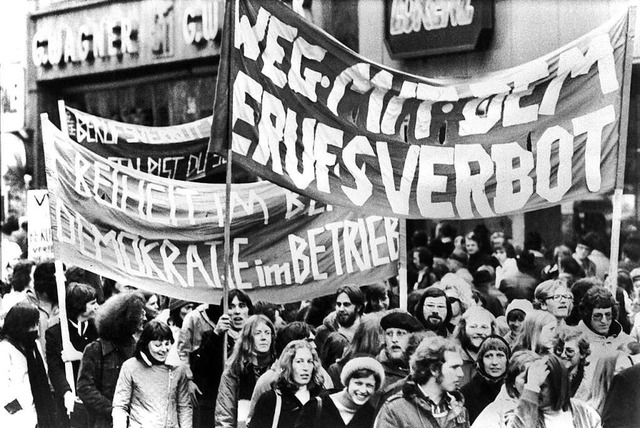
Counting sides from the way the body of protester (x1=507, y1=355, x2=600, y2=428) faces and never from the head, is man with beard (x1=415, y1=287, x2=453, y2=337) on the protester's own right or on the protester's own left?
on the protester's own right

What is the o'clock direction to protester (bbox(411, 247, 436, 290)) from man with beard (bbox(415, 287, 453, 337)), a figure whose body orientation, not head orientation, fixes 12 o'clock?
The protester is roughly at 6 o'clock from the man with beard.

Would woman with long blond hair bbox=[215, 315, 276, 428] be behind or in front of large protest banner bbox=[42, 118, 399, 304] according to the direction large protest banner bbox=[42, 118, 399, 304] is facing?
in front

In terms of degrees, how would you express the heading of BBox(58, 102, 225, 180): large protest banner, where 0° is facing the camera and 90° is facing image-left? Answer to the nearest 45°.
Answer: approximately 0°

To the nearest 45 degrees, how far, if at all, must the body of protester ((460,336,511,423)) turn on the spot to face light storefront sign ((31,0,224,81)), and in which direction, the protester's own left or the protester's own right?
approximately 135° to the protester's own right

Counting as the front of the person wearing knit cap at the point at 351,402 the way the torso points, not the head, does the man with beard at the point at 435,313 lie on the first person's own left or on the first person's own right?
on the first person's own left

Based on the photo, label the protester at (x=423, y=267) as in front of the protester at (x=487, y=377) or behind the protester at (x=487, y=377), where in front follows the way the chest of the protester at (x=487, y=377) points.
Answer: behind

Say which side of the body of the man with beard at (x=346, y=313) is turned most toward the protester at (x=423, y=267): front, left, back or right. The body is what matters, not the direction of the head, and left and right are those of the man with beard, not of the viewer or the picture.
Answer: back

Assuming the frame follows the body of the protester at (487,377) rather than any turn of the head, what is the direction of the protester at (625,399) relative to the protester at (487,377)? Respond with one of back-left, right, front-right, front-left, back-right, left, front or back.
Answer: left

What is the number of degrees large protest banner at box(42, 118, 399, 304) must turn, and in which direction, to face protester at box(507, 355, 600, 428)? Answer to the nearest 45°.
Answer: approximately 45° to its left
